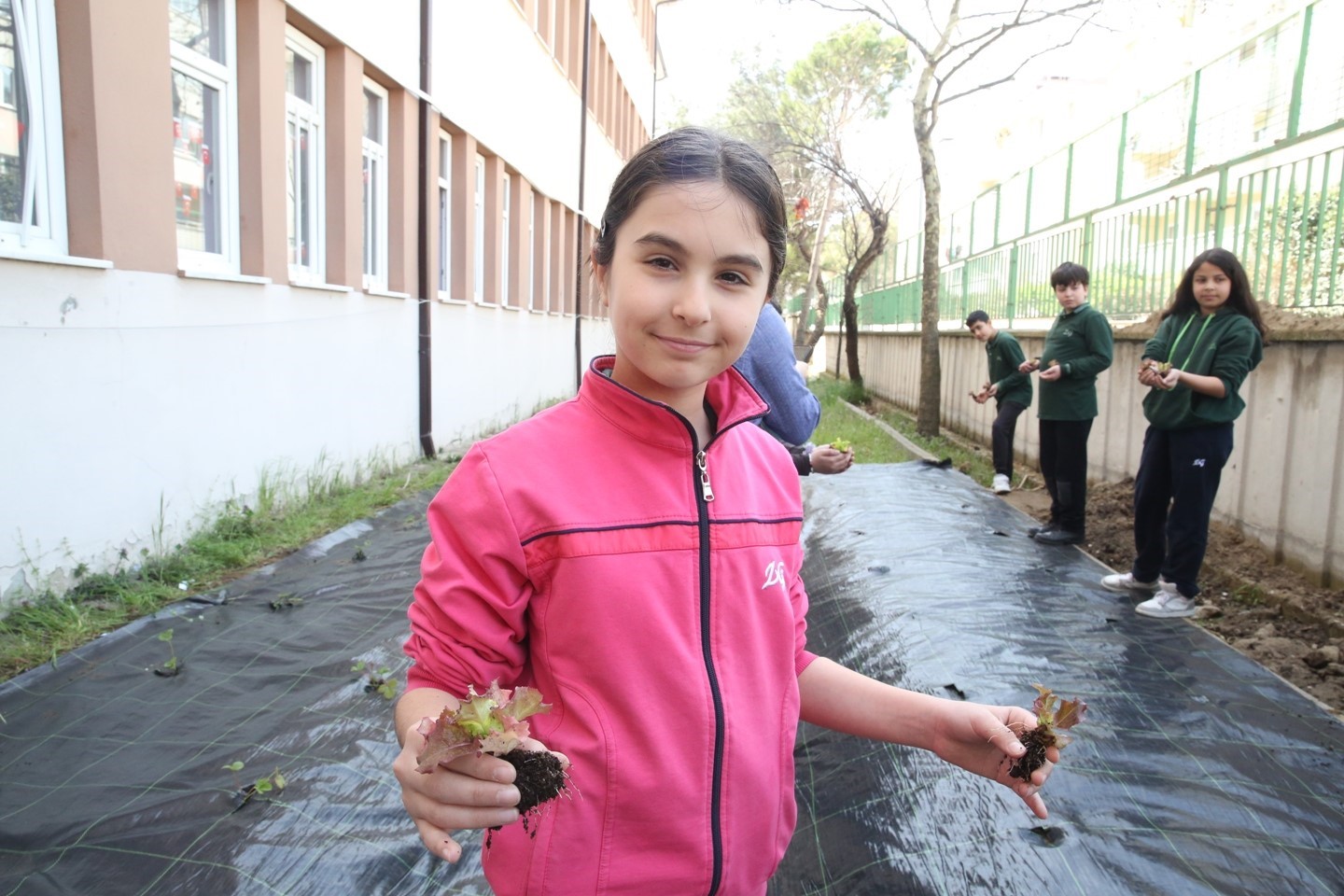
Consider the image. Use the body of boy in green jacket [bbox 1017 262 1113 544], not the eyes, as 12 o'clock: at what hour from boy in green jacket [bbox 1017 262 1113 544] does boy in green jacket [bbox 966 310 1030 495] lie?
boy in green jacket [bbox 966 310 1030 495] is roughly at 4 o'clock from boy in green jacket [bbox 1017 262 1113 544].

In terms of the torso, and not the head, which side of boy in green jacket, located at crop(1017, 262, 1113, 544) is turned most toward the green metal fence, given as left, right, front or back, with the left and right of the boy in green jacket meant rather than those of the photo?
back

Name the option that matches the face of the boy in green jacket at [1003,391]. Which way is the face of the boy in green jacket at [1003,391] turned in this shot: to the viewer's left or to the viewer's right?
to the viewer's left

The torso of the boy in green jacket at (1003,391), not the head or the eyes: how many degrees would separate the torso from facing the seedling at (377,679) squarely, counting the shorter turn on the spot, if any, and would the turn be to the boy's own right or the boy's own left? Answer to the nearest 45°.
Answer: approximately 45° to the boy's own left

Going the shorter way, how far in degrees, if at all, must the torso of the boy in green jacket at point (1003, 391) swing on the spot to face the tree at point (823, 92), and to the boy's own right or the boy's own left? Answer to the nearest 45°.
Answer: approximately 135° to the boy's own right

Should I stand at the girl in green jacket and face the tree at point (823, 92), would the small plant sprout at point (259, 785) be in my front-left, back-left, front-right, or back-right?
back-left

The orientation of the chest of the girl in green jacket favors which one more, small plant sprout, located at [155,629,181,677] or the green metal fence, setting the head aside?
the small plant sprout

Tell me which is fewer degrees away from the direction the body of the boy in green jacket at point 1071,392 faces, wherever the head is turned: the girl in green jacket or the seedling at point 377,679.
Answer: the seedling

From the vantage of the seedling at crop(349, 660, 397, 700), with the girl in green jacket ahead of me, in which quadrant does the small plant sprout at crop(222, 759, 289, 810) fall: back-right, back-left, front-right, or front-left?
back-right

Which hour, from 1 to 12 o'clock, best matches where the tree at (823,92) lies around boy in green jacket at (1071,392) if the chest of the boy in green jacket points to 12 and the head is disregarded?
The tree is roughly at 4 o'clock from the boy in green jacket.
